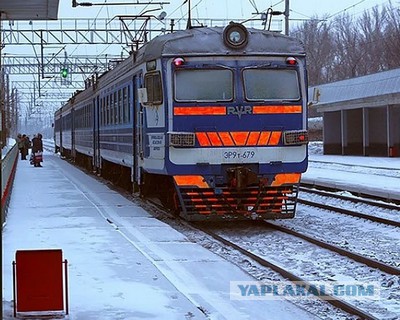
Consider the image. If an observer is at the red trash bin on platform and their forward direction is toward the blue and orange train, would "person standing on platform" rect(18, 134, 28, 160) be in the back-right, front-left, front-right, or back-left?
front-left

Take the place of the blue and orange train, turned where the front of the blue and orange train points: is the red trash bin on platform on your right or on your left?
on your right

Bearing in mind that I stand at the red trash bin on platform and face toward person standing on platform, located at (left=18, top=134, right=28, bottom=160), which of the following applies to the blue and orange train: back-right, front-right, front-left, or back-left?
front-right

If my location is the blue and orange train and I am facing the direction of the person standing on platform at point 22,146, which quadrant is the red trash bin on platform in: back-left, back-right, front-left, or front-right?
back-left

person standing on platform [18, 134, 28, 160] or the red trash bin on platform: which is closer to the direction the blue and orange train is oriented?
the red trash bin on platform

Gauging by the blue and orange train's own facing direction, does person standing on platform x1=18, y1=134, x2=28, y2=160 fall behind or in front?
behind

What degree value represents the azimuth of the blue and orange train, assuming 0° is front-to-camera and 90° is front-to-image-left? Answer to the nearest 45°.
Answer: approximately 315°
